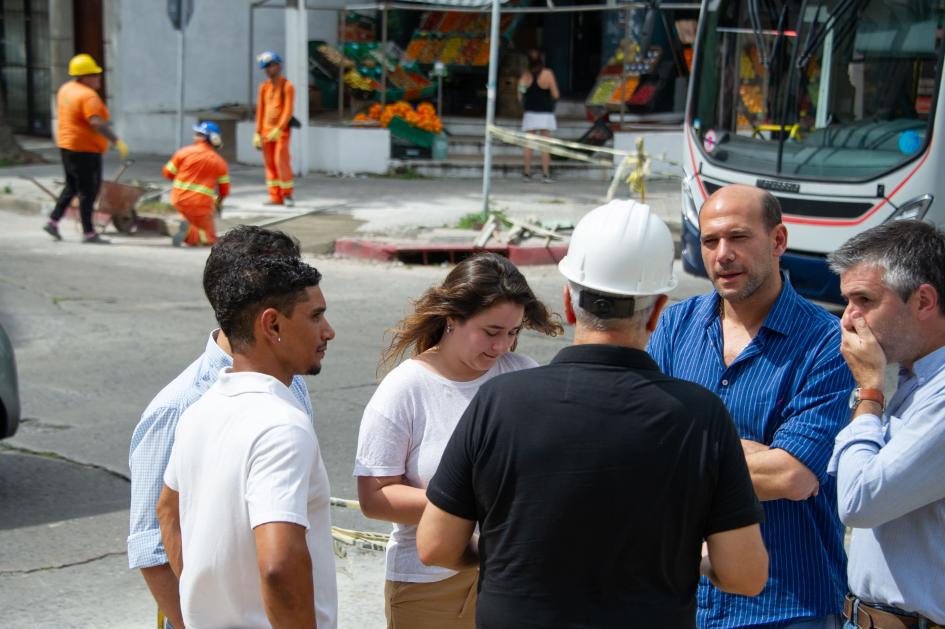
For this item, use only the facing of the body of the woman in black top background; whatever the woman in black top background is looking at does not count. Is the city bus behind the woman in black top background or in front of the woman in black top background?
behind

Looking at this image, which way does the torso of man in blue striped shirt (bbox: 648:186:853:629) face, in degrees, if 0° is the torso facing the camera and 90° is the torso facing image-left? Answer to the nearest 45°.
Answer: approximately 45°

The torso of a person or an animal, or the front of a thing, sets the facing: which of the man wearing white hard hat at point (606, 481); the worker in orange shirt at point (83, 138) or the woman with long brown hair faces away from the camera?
the man wearing white hard hat

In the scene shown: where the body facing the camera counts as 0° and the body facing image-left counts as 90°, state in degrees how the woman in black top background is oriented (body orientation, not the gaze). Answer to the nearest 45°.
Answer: approximately 180°

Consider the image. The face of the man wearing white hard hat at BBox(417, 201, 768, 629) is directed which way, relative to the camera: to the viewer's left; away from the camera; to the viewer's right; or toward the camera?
away from the camera

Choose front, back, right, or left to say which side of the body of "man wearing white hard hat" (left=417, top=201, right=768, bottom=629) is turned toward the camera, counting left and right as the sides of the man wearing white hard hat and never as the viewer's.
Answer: back

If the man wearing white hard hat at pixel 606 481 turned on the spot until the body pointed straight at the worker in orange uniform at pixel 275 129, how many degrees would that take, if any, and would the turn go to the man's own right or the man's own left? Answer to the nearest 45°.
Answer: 0° — they already face them

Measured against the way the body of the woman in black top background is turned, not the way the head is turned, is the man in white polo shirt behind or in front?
behind

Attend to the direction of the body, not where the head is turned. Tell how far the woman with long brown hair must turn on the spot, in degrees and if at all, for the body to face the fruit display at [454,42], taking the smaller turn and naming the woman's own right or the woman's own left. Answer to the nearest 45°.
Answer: approximately 135° to the woman's own left

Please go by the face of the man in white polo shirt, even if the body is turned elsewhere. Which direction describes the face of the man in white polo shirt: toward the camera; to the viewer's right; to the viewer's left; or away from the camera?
to the viewer's right

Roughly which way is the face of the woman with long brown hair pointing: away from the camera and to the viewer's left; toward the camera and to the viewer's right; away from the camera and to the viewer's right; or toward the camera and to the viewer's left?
toward the camera and to the viewer's right

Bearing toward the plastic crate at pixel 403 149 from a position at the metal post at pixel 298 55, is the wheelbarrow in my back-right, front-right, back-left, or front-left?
back-right

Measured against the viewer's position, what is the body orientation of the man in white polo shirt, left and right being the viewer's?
facing away from the viewer and to the right of the viewer

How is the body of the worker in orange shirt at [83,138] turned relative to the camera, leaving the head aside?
to the viewer's right

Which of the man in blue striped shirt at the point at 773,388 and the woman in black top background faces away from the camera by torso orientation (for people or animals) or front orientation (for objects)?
the woman in black top background

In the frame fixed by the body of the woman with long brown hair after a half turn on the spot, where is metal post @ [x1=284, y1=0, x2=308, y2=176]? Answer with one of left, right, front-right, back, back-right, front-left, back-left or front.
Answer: front-right
